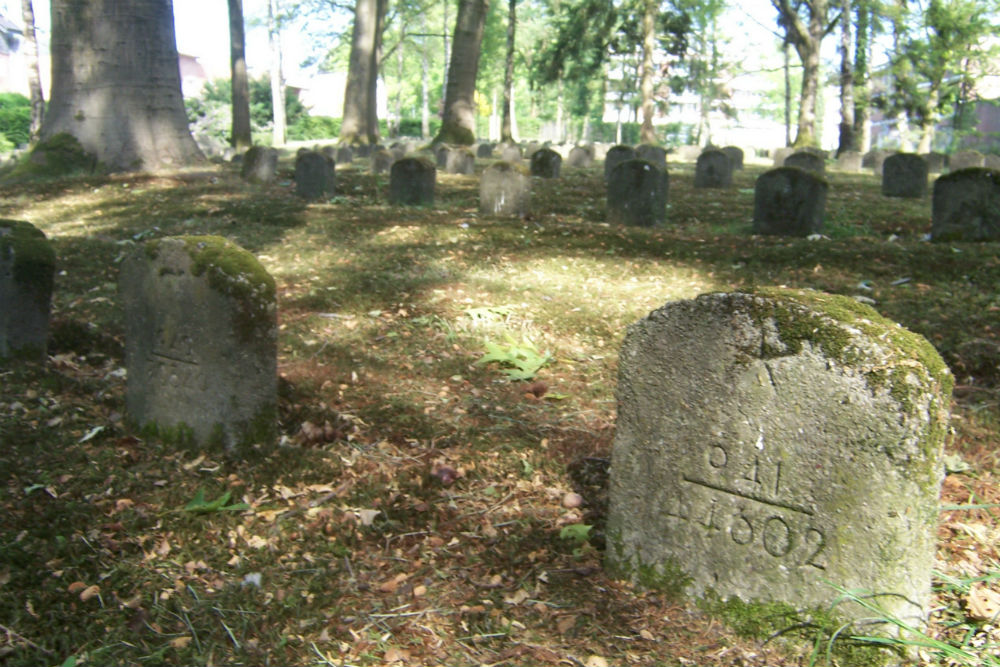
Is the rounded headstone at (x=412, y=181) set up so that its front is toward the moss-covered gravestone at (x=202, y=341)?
yes

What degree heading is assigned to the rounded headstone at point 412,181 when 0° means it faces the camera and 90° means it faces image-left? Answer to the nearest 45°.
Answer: approximately 0°

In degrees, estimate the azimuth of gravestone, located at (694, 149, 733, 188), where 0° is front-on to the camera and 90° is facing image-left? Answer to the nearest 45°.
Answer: approximately 0°

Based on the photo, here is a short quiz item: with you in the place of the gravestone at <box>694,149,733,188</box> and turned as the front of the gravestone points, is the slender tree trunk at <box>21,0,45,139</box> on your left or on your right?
on your right

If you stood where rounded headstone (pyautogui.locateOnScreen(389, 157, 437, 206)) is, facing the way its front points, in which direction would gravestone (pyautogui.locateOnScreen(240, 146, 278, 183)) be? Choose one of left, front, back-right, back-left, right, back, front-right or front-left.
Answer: back-right

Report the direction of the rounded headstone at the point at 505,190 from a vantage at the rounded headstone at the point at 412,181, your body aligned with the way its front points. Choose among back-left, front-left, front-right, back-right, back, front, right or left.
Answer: front-left

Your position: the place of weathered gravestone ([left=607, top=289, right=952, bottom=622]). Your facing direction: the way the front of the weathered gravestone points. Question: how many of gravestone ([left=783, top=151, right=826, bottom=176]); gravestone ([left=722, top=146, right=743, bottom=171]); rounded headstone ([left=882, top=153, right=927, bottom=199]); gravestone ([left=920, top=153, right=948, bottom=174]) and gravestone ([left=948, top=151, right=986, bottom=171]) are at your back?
5

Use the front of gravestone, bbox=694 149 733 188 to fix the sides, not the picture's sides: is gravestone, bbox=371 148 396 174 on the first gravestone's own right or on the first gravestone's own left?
on the first gravestone's own right

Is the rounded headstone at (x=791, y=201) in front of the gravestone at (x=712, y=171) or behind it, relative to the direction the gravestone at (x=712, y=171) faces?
in front

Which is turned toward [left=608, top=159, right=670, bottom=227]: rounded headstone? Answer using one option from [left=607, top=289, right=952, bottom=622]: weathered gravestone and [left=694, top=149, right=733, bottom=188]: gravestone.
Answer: the gravestone

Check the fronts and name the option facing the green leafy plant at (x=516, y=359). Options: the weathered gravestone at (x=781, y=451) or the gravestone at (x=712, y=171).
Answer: the gravestone

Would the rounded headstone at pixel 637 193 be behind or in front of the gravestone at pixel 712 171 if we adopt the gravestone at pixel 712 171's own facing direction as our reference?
in front
